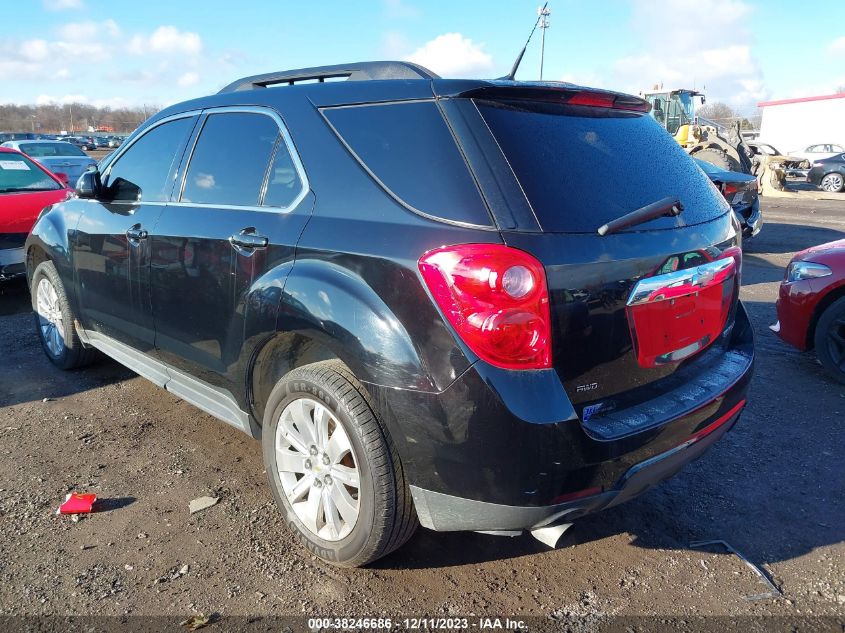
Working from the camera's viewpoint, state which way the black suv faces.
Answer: facing away from the viewer and to the left of the viewer

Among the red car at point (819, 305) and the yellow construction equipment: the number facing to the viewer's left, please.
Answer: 1

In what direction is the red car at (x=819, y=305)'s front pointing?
to the viewer's left

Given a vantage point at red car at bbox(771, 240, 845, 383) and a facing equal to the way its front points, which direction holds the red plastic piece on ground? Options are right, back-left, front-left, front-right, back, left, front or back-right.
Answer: front-left

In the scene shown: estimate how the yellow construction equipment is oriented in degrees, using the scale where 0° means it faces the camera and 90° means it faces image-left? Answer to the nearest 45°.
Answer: approximately 315°

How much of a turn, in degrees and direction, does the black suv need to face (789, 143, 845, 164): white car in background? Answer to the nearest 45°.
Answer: approximately 90° to its right

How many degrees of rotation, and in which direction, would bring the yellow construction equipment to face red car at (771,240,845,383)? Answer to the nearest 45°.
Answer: approximately 45° to its right

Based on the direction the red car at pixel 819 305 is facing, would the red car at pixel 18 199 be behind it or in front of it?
in front

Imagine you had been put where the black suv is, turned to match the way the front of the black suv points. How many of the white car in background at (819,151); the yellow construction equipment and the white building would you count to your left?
0

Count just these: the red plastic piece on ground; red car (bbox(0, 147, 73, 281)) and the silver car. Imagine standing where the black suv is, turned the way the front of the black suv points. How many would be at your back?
0

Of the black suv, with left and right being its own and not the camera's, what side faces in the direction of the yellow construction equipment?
right

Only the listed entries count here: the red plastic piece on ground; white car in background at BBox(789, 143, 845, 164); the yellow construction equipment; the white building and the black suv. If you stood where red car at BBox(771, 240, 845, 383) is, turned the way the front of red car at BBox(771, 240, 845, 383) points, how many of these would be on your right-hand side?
3

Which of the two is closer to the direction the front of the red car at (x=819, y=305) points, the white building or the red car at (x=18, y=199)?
the red car

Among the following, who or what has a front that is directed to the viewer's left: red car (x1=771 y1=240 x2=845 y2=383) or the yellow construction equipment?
the red car
